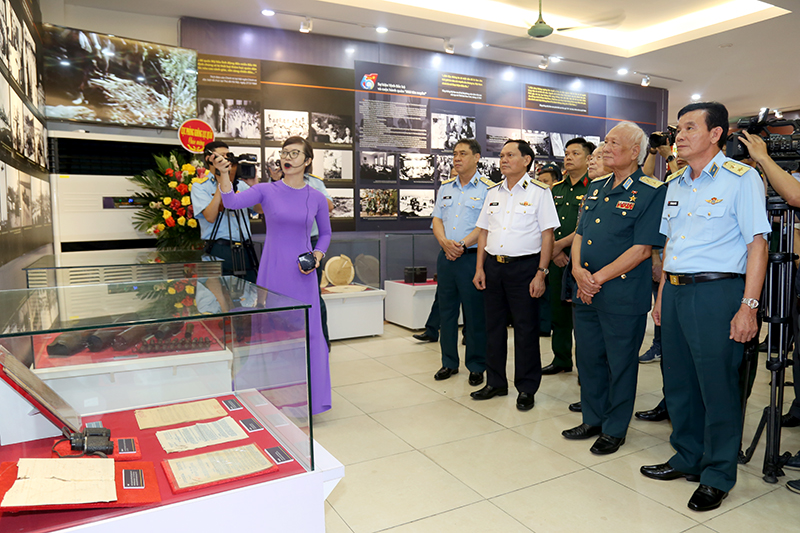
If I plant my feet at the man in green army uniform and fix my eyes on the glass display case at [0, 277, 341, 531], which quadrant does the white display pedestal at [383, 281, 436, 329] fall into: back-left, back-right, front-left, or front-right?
back-right

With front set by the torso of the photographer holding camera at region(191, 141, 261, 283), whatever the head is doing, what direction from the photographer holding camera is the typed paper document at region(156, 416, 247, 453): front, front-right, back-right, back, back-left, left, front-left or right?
front-right

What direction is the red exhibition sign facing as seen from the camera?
toward the camera

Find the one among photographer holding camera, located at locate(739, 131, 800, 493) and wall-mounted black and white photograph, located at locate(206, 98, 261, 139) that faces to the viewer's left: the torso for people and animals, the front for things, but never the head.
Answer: the photographer holding camera

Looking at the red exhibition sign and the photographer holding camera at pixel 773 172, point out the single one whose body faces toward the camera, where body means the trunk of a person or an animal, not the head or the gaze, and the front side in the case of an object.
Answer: the red exhibition sign

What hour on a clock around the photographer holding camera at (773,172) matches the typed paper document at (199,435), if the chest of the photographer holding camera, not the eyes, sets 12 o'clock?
The typed paper document is roughly at 10 o'clock from the photographer holding camera.

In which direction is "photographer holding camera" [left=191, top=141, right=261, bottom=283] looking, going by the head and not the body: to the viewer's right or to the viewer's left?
to the viewer's right

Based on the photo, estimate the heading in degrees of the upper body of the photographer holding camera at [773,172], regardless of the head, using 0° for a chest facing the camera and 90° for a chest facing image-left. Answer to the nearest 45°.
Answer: approximately 90°

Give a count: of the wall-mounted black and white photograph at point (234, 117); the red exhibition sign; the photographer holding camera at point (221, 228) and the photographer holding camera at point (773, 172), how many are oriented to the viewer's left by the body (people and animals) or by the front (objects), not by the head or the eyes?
1

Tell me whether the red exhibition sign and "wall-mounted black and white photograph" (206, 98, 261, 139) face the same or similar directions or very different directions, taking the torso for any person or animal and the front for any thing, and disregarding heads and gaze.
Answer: same or similar directions

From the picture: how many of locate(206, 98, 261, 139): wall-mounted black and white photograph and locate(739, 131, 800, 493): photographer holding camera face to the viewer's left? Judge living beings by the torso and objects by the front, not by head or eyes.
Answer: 1

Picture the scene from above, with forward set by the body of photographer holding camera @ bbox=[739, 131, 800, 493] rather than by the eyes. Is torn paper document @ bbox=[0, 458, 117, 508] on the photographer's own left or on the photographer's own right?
on the photographer's own left

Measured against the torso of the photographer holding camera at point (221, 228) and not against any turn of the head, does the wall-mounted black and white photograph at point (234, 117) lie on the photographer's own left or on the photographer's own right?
on the photographer's own left

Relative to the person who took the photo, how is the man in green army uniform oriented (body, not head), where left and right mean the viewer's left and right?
facing the viewer and to the left of the viewer

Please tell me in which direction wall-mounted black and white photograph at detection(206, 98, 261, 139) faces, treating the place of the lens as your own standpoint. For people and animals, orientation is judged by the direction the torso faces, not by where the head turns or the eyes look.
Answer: facing the viewer
